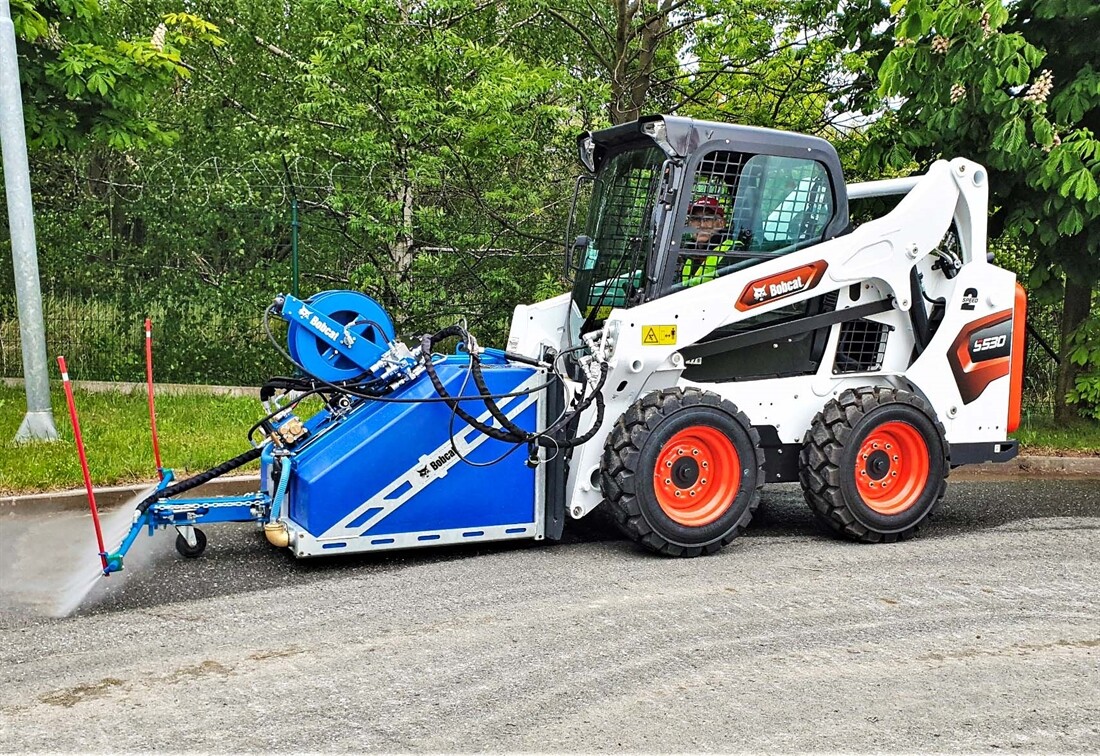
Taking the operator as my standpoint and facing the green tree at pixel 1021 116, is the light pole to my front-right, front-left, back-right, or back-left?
back-left

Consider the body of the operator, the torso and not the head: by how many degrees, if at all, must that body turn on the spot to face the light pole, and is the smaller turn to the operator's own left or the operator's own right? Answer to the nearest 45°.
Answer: approximately 45° to the operator's own right

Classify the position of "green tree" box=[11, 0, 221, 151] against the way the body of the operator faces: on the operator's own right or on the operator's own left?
on the operator's own right

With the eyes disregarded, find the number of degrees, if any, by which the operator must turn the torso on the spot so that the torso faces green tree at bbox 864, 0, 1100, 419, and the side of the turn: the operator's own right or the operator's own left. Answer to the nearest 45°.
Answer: approximately 180°

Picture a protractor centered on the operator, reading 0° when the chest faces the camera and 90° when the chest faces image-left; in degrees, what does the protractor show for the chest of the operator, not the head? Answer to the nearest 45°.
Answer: approximately 45°
